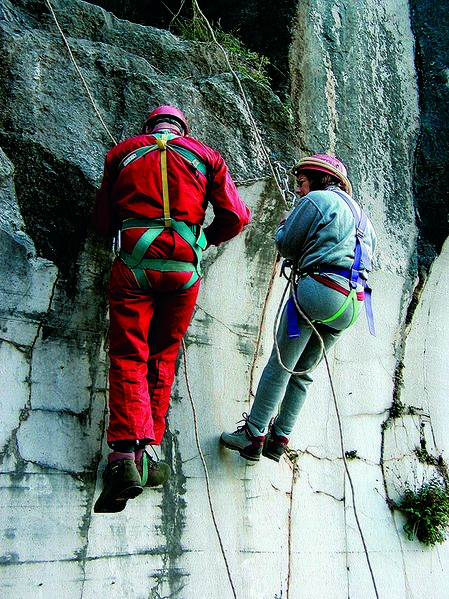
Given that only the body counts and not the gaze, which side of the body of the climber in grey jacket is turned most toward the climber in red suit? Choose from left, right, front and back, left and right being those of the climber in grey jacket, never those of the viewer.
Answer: left

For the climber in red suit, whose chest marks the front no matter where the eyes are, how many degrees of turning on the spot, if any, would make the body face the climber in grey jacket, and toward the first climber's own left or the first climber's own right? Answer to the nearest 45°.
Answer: approximately 90° to the first climber's own right

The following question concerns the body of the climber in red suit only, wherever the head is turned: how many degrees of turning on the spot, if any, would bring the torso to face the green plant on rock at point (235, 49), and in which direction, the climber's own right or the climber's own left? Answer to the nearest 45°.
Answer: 0° — they already face it

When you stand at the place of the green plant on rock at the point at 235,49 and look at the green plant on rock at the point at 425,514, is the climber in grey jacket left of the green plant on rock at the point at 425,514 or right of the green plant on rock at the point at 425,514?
right

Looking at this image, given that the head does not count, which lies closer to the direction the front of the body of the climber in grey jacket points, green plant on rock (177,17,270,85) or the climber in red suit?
the green plant on rock

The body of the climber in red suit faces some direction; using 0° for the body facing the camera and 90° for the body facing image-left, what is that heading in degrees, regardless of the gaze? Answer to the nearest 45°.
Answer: approximately 180°

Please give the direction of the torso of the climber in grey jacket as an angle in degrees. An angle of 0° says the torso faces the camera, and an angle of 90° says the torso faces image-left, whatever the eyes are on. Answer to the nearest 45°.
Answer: approximately 135°
